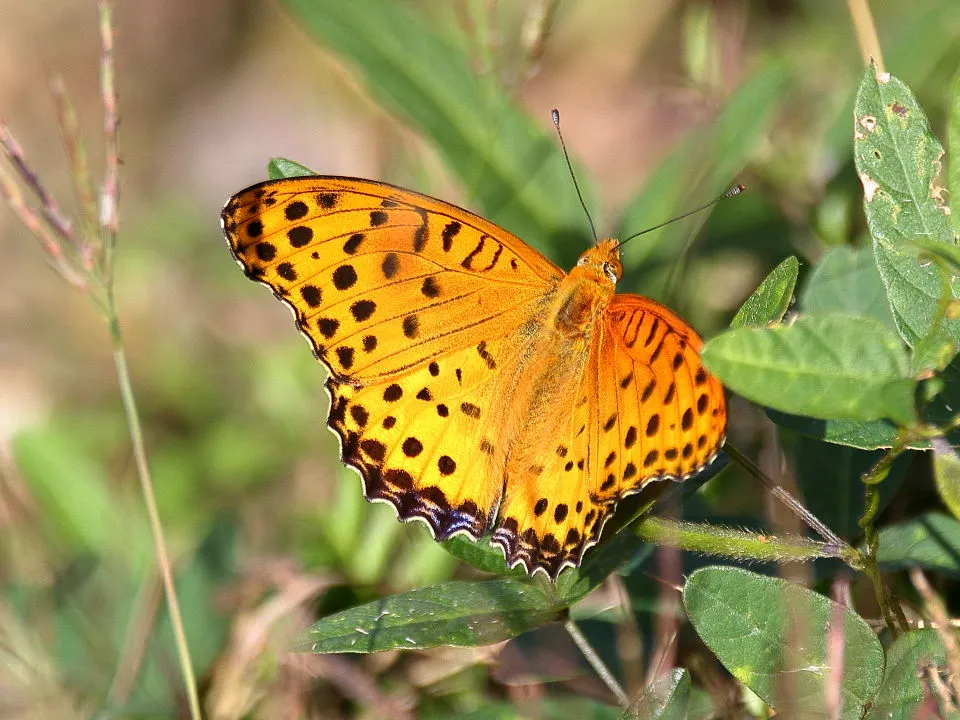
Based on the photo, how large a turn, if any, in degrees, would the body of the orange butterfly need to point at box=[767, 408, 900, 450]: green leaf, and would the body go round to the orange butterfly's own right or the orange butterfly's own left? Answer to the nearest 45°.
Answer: approximately 90° to the orange butterfly's own right

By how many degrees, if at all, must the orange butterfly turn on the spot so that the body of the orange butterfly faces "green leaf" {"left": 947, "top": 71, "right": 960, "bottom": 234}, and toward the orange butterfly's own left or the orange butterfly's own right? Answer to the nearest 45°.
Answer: approximately 90° to the orange butterfly's own right

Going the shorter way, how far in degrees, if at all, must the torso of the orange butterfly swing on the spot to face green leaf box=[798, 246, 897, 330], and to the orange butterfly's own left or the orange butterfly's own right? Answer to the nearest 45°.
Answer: approximately 45° to the orange butterfly's own right

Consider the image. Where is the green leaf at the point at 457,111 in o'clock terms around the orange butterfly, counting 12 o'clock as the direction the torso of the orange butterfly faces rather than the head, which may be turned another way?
The green leaf is roughly at 11 o'clock from the orange butterfly.

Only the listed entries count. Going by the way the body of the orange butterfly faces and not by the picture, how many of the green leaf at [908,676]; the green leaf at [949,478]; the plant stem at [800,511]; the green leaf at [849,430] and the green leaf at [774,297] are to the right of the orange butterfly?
5

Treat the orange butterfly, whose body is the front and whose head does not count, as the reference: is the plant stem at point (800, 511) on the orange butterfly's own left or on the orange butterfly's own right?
on the orange butterfly's own right

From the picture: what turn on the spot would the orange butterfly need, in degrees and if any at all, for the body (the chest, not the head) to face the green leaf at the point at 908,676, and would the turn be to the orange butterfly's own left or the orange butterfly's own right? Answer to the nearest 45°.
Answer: approximately 90° to the orange butterfly's own right

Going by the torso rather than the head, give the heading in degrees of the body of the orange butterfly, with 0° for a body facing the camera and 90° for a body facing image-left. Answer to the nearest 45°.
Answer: approximately 225°

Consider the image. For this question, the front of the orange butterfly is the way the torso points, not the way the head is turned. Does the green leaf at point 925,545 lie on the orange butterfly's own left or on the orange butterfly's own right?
on the orange butterfly's own right

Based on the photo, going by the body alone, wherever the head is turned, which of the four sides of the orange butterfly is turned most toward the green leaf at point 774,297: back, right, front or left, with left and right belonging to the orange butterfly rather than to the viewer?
right

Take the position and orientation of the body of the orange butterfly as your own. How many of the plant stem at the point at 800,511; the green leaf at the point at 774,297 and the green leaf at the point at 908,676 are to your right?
3

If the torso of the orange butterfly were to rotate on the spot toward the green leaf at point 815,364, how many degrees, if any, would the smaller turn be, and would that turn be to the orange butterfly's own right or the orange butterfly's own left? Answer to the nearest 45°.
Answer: approximately 90° to the orange butterfly's own right
